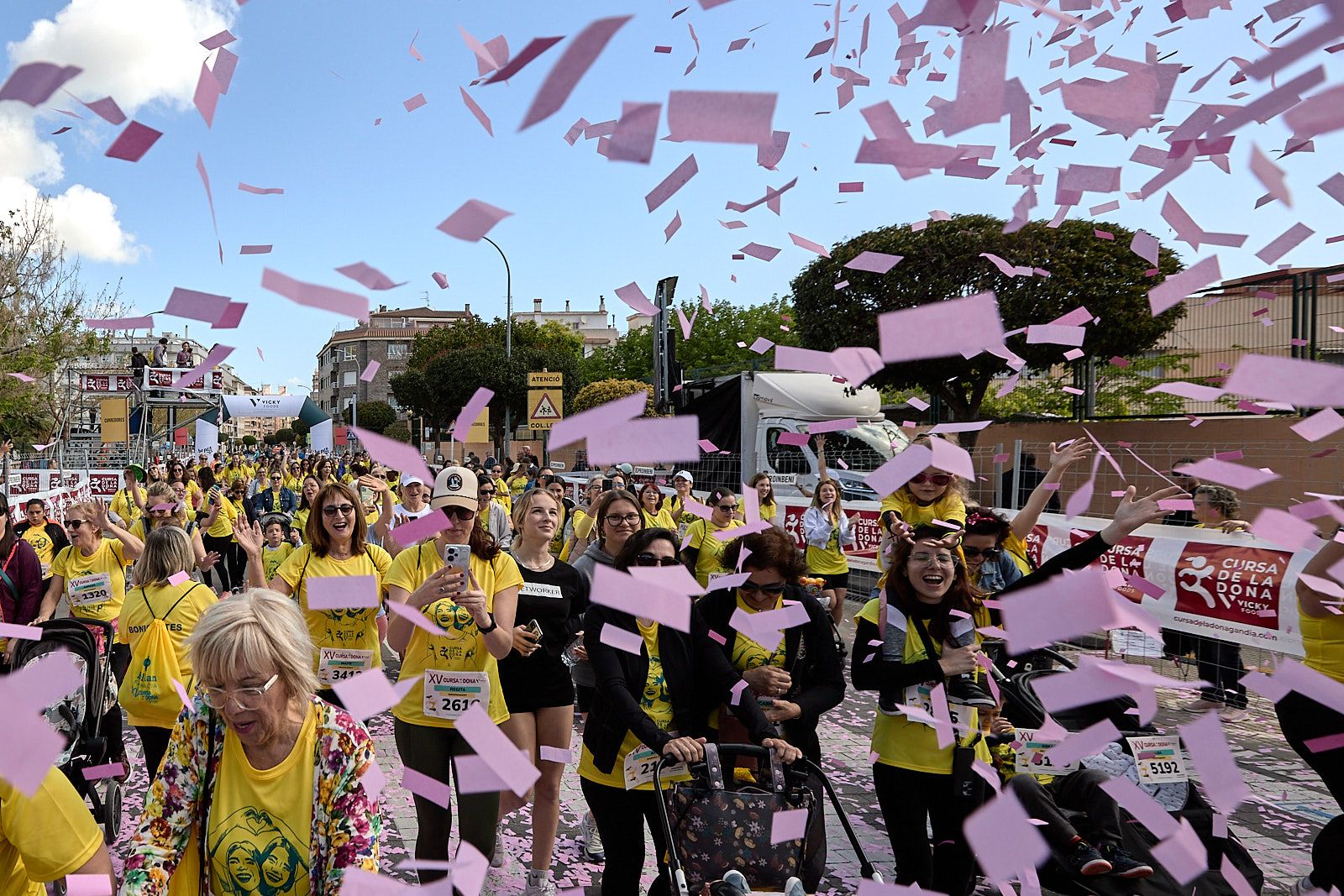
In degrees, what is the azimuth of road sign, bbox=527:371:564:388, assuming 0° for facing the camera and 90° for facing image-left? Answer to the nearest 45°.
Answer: approximately 0°

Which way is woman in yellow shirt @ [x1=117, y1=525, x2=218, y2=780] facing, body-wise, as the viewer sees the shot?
away from the camera

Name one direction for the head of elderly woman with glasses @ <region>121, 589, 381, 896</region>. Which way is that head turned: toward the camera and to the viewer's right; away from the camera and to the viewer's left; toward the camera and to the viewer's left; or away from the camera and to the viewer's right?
toward the camera and to the viewer's left

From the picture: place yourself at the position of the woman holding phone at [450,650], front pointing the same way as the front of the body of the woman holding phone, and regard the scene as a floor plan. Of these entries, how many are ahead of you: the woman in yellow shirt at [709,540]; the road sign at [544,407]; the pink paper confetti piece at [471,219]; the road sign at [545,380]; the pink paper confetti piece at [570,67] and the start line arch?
2

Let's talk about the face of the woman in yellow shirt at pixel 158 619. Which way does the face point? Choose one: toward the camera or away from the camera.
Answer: away from the camera

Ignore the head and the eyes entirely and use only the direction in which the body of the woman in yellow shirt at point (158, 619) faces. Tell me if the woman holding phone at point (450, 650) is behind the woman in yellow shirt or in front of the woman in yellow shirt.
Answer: behind

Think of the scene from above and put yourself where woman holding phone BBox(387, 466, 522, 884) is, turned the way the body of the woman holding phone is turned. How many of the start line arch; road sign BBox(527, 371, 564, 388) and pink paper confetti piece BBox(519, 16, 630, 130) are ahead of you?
1

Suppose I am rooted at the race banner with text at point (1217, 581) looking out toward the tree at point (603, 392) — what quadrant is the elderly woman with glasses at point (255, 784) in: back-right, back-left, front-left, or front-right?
back-left

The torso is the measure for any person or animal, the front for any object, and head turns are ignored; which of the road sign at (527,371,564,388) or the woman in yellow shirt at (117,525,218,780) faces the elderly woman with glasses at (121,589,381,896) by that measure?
the road sign

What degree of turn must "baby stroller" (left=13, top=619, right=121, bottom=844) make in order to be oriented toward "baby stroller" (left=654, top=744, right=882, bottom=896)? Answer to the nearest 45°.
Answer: approximately 90° to its left

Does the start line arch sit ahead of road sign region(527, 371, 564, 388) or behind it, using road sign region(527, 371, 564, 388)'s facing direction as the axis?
behind

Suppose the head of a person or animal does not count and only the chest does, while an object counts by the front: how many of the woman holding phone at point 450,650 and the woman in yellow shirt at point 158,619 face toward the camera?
1

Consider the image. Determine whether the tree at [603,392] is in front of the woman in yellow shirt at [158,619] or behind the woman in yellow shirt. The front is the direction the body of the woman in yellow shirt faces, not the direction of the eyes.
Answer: in front

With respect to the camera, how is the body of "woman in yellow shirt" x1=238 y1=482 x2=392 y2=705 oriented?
toward the camera
